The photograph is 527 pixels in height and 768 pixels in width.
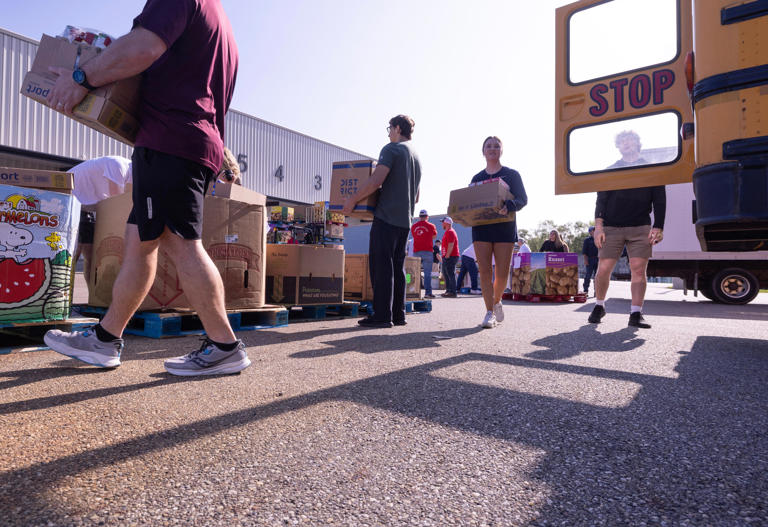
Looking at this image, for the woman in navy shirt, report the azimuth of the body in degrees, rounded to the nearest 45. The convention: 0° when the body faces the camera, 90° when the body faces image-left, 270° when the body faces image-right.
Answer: approximately 0°

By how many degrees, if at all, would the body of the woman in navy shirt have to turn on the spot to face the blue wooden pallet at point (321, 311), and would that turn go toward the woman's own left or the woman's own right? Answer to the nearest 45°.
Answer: approximately 90° to the woman's own right

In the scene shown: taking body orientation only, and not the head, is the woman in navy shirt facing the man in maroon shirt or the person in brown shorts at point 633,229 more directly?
the man in maroon shirt

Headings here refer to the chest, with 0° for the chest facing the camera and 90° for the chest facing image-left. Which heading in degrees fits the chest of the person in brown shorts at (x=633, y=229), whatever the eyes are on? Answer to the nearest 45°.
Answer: approximately 0°
